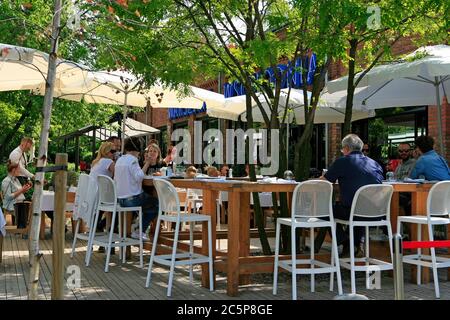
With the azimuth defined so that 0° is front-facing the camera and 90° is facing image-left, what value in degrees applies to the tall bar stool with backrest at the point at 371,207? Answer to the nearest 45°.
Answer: approximately 135°

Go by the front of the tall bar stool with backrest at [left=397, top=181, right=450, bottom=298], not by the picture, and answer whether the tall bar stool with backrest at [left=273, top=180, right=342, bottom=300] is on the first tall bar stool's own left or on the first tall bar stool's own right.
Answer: on the first tall bar stool's own left

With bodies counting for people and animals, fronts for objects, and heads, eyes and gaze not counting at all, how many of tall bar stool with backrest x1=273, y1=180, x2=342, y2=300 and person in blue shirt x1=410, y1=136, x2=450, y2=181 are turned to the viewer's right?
0

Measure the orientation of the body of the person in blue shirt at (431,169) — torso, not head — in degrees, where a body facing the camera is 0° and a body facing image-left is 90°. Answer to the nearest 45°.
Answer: approximately 135°

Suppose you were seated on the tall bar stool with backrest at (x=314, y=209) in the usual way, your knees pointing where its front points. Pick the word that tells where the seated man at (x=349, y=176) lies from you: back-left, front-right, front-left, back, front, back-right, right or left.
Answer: right

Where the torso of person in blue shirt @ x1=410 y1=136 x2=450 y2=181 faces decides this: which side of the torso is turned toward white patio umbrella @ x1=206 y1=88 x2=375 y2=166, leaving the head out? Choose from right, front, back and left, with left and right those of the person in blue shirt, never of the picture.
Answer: front

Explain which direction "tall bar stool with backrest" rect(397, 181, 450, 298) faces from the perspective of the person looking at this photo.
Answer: facing away from the viewer and to the left of the viewer

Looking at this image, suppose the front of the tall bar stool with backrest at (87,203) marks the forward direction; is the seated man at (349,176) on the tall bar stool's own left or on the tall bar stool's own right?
on the tall bar stool's own right

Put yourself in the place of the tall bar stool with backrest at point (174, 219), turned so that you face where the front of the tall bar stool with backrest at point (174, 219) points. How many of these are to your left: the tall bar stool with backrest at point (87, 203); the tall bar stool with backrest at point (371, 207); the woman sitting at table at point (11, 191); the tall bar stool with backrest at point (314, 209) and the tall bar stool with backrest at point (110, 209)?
3

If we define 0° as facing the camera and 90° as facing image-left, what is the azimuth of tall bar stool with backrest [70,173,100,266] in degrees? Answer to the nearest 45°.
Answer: approximately 225°

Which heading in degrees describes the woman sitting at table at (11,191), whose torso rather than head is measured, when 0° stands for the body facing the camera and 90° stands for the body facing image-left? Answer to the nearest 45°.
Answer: approximately 270°

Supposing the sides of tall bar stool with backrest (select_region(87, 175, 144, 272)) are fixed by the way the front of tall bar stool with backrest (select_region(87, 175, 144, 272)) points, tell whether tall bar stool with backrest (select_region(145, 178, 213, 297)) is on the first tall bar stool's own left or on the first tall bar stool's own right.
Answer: on the first tall bar stool's own right

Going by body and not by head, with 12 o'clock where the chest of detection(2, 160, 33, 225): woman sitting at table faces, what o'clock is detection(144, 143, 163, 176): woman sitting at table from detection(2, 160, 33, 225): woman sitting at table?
detection(144, 143, 163, 176): woman sitting at table is roughly at 1 o'clock from detection(2, 160, 33, 225): woman sitting at table.

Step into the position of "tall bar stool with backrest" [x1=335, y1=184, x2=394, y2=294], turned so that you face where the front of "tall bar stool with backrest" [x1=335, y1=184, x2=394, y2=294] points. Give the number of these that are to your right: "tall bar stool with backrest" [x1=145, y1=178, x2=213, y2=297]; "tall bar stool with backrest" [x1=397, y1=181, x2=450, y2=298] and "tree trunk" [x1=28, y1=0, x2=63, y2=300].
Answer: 1
